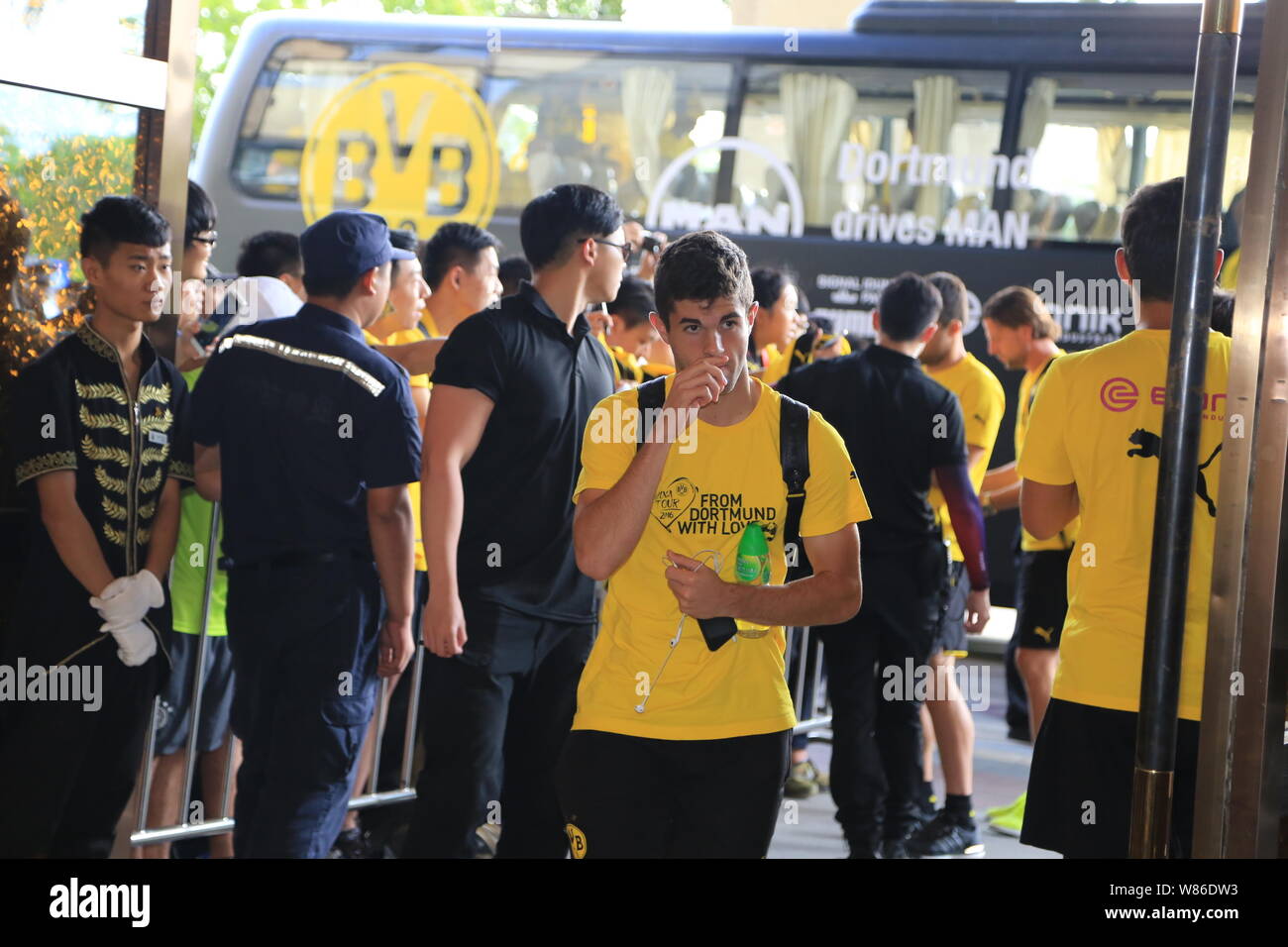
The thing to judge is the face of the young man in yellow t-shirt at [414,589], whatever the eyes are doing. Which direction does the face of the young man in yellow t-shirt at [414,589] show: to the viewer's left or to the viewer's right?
to the viewer's right

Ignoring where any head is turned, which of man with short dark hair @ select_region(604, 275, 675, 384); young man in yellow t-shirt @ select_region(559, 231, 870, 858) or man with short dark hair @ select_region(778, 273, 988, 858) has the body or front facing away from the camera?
man with short dark hair @ select_region(778, 273, 988, 858)

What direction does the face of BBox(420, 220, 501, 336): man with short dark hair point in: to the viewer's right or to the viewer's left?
to the viewer's right

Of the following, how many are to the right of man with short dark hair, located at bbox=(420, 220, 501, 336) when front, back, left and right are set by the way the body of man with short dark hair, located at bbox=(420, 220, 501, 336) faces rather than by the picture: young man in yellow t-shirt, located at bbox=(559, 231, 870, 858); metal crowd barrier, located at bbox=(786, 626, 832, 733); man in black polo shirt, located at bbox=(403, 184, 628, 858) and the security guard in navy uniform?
3

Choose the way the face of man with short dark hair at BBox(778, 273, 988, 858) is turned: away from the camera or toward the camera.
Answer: away from the camera

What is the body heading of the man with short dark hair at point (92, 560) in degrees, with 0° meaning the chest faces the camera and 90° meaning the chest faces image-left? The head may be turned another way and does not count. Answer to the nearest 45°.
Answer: approximately 315°

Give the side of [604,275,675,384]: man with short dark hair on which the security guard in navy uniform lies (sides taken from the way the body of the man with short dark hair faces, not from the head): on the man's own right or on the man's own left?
on the man's own right

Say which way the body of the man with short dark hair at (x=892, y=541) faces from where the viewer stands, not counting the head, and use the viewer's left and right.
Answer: facing away from the viewer

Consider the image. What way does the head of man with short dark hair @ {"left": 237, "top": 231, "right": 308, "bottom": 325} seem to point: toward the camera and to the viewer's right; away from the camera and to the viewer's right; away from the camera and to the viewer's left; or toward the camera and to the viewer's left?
away from the camera and to the viewer's right
